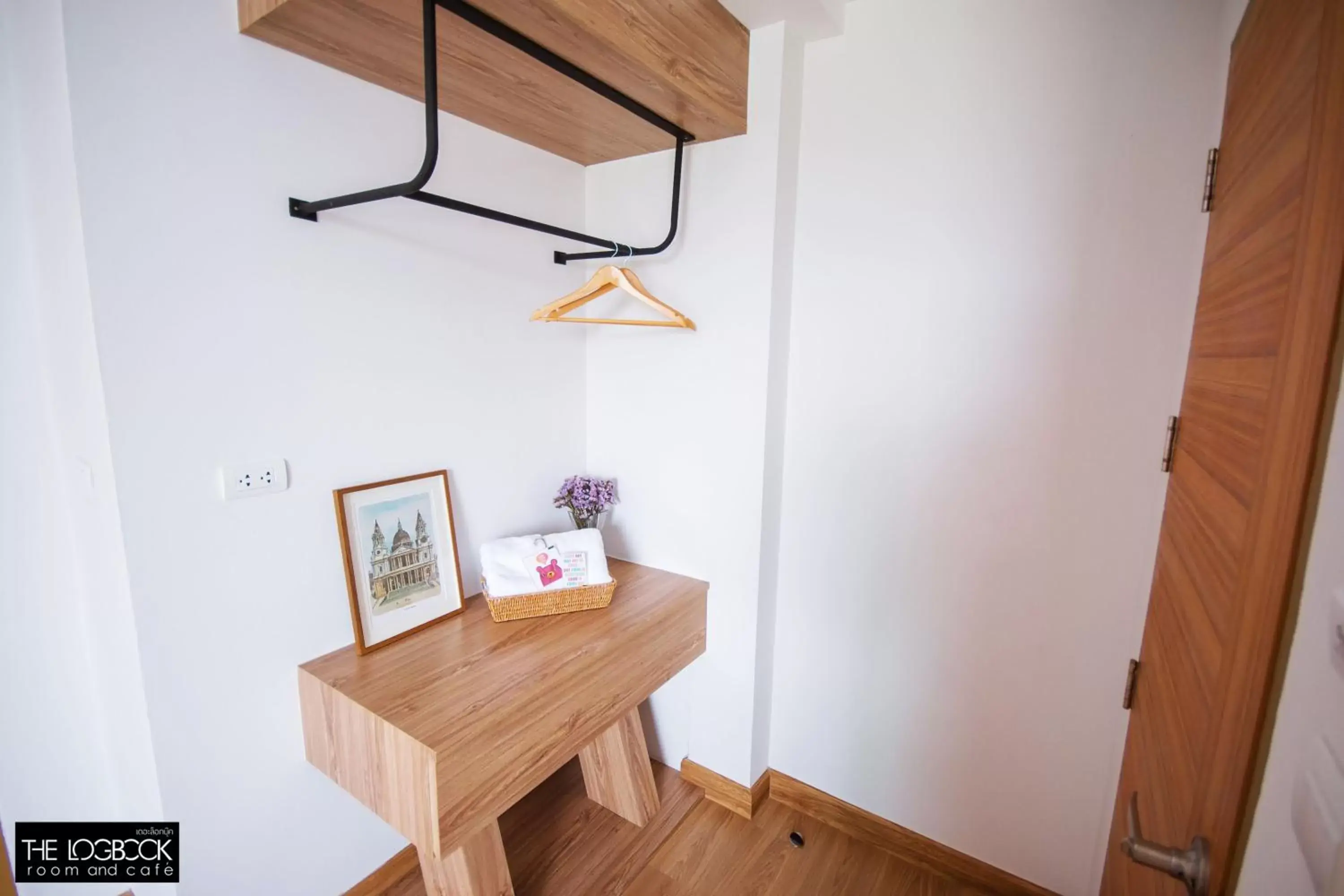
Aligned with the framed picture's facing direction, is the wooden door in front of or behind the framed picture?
in front

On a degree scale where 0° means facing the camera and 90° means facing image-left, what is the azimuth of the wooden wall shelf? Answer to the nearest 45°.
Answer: approximately 315°
